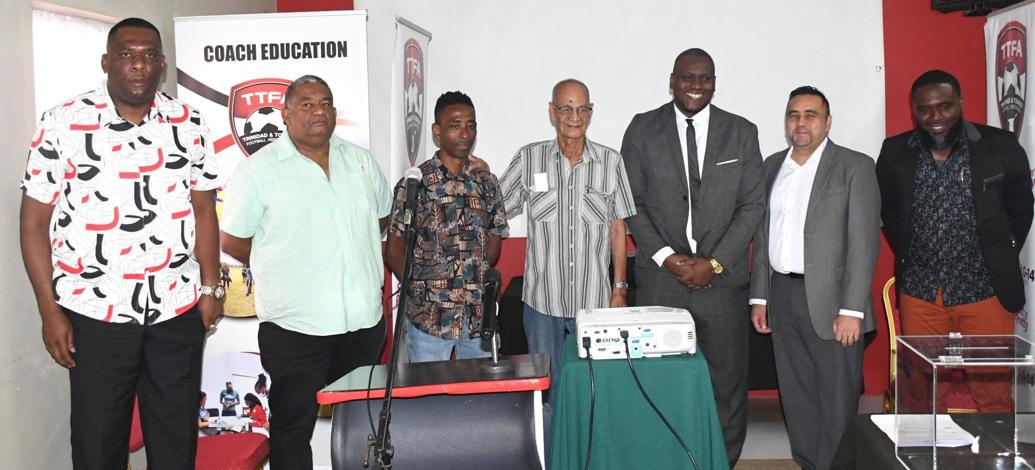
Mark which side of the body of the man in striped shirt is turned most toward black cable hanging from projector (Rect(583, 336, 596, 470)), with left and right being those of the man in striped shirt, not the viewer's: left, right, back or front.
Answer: front

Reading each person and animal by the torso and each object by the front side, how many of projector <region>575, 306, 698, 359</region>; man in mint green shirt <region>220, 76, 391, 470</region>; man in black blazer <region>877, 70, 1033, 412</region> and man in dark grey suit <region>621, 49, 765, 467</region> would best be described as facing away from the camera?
1

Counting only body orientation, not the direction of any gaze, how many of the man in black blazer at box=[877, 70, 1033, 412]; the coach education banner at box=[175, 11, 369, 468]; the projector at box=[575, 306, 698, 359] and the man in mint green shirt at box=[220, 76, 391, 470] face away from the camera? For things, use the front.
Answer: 1

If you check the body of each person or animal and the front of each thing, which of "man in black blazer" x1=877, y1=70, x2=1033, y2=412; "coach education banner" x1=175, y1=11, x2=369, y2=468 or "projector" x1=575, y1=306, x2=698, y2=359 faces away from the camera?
the projector

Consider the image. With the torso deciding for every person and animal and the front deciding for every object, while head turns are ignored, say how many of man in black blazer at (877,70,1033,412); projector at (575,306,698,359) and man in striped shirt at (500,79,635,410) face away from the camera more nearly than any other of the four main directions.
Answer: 1

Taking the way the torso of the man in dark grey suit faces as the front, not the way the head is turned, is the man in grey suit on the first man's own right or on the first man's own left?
on the first man's own left

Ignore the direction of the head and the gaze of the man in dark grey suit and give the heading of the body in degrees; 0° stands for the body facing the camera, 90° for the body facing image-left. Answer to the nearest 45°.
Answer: approximately 0°

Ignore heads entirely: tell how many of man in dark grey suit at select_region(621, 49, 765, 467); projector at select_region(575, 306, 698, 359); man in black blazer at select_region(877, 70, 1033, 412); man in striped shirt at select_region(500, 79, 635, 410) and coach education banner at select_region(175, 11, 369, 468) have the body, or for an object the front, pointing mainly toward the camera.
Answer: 4

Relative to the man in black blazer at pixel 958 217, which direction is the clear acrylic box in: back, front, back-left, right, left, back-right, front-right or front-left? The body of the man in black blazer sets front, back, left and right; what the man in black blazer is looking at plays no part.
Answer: front

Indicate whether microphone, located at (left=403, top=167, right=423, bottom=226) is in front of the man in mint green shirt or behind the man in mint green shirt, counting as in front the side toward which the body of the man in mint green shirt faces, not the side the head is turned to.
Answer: in front

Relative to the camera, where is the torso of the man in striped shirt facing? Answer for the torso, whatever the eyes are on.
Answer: toward the camera

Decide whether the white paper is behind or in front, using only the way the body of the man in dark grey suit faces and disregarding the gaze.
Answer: in front

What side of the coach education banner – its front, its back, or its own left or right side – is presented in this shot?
front
